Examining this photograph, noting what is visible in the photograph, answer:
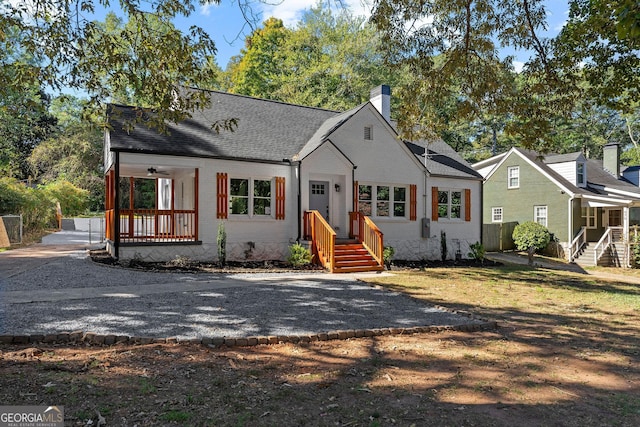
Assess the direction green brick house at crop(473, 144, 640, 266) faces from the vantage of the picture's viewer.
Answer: facing the viewer and to the right of the viewer

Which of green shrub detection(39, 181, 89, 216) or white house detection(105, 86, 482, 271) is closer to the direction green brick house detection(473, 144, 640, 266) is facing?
the white house

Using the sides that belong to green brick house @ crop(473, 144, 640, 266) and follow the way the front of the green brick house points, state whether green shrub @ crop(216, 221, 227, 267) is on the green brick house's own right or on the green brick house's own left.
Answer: on the green brick house's own right

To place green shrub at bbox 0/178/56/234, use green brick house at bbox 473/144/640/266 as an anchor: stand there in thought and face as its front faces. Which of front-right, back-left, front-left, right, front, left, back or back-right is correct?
right

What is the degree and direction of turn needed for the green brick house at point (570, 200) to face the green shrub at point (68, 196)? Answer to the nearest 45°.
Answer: approximately 90° to its right

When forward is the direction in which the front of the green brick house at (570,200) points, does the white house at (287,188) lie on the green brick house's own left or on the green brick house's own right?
on the green brick house's own right

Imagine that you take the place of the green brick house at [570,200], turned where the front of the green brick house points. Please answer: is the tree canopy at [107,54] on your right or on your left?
on your right

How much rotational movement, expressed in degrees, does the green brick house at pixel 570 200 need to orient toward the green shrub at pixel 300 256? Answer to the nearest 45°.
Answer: approximately 90° to its right

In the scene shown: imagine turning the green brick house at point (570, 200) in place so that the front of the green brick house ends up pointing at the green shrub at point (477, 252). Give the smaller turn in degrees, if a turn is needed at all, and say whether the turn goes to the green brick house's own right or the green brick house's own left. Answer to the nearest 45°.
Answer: approximately 45° to the green brick house's own right
